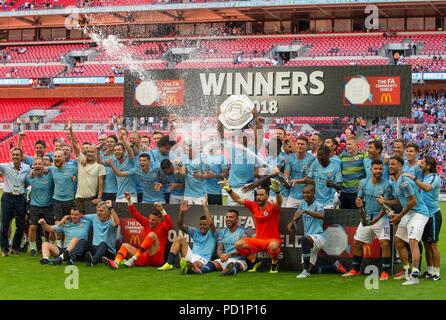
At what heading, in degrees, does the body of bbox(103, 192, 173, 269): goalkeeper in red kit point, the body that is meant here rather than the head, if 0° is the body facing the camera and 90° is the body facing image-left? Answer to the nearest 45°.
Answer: approximately 45°

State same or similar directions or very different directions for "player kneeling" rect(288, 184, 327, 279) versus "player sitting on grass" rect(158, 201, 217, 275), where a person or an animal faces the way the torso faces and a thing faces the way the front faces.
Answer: same or similar directions

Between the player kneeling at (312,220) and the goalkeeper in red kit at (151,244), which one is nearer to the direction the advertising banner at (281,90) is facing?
the player kneeling

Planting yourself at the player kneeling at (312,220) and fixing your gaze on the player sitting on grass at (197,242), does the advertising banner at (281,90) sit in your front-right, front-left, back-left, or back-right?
front-right

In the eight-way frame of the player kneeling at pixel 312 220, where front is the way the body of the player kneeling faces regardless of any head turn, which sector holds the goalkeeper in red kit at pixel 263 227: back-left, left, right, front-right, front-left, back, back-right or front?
front-right

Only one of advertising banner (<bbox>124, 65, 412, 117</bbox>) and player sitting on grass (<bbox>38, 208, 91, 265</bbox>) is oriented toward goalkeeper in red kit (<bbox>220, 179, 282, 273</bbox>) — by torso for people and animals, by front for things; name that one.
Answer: the advertising banner

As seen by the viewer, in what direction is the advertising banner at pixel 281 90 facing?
toward the camera

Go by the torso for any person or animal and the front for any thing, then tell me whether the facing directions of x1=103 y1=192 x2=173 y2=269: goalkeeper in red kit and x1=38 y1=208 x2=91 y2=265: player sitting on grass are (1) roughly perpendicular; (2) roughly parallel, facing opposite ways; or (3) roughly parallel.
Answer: roughly parallel

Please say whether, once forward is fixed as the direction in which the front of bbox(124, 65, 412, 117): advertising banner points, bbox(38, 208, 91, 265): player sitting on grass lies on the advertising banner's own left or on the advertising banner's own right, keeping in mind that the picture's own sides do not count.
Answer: on the advertising banner's own right

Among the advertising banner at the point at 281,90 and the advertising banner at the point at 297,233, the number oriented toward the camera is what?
2

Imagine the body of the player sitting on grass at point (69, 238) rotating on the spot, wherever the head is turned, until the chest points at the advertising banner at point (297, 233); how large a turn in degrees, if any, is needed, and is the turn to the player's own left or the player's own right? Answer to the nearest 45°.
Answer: approximately 135° to the player's own left

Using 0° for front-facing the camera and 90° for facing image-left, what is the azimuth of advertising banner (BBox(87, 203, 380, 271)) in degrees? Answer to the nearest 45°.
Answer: approximately 0°

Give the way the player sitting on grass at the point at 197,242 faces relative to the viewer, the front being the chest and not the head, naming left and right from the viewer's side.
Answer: facing the viewer and to the left of the viewer
